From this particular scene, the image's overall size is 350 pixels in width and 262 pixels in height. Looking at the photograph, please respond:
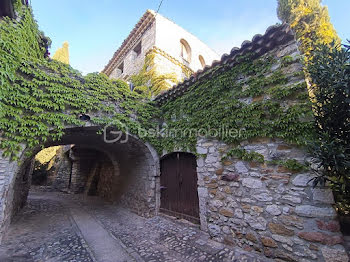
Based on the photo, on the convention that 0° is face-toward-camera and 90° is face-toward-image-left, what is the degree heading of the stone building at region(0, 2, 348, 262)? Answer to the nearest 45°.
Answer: approximately 45°

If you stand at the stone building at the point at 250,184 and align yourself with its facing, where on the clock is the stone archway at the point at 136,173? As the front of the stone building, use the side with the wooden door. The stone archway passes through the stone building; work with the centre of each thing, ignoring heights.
The stone archway is roughly at 3 o'clock from the stone building.

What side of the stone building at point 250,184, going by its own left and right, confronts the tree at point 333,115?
left
